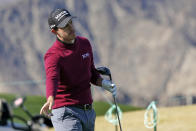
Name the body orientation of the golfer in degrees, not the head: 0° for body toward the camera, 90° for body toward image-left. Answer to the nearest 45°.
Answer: approximately 315°
